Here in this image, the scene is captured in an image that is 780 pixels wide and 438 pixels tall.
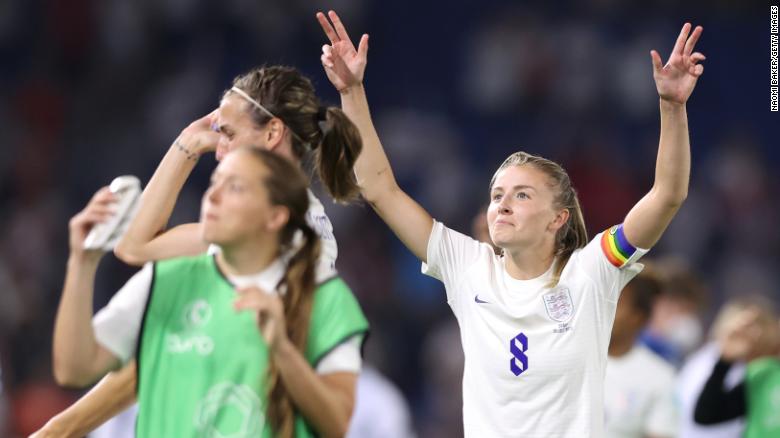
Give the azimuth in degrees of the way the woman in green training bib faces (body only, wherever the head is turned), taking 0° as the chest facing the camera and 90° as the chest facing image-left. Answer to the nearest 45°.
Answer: approximately 45°

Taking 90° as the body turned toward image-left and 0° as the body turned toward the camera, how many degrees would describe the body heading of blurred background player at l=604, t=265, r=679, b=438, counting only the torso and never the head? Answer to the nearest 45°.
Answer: approximately 45°

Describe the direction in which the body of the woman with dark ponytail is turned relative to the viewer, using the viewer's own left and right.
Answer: facing to the left of the viewer

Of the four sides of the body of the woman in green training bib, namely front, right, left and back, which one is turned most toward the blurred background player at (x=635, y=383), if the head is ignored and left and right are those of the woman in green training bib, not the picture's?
back

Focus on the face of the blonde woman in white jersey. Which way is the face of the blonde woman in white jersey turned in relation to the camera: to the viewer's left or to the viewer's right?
to the viewer's left

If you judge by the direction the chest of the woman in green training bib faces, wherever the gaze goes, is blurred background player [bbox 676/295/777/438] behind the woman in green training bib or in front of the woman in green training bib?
behind

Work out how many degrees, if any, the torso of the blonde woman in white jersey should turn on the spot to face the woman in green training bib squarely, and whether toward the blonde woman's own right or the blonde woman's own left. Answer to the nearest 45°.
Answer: approximately 45° to the blonde woman's own right

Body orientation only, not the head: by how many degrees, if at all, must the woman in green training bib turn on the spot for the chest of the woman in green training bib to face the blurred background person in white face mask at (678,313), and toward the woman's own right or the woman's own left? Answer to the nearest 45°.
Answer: approximately 180°

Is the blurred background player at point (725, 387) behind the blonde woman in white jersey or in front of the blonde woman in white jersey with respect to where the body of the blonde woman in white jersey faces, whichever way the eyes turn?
behind
